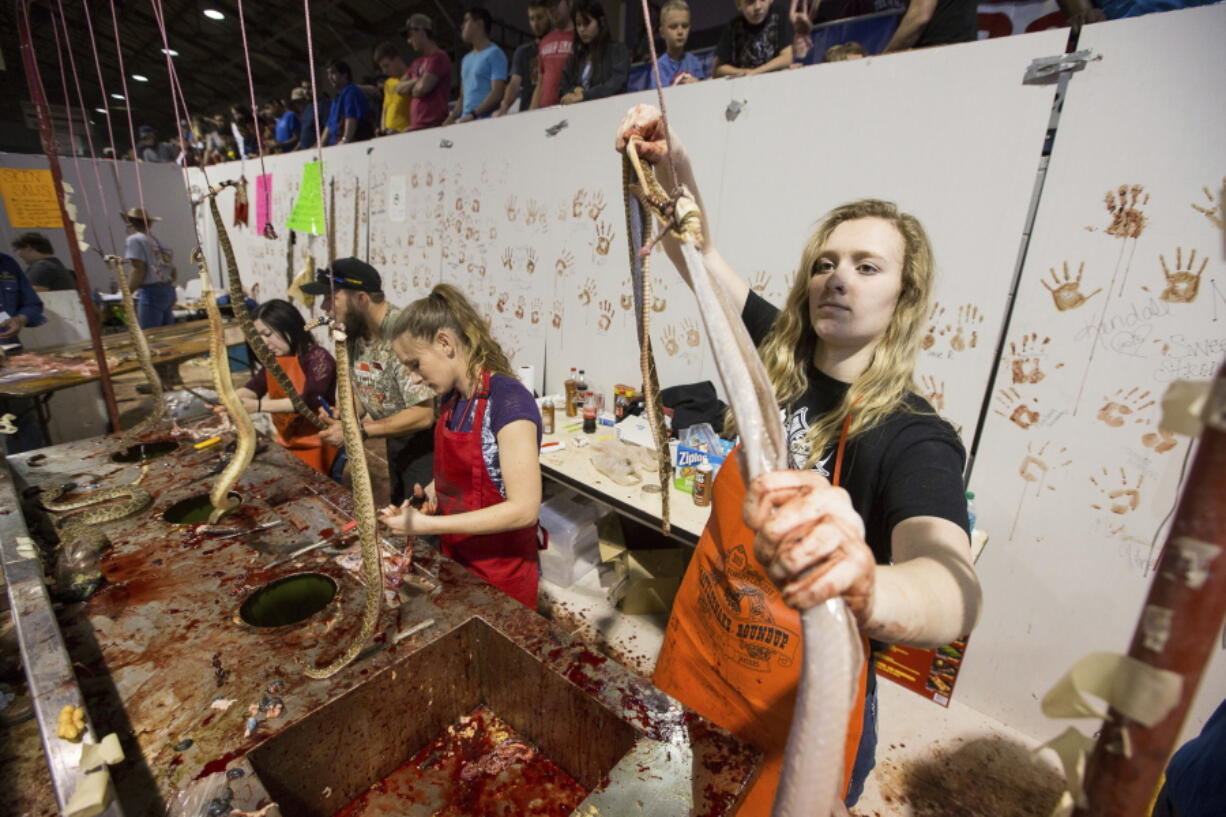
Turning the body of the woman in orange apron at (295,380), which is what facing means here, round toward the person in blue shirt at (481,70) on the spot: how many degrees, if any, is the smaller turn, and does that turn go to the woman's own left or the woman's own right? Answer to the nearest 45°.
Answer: approximately 180°

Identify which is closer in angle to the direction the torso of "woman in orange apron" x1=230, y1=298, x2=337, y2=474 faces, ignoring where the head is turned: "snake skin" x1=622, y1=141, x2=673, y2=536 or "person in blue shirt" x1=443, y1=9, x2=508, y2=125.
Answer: the snake skin

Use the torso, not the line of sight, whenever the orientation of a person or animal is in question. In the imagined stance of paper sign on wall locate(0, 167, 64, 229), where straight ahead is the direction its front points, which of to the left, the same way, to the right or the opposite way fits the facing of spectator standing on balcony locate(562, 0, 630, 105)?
to the right

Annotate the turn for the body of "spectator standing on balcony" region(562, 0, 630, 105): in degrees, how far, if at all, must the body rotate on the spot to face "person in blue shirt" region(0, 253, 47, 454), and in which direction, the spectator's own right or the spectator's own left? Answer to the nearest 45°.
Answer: approximately 45° to the spectator's own right

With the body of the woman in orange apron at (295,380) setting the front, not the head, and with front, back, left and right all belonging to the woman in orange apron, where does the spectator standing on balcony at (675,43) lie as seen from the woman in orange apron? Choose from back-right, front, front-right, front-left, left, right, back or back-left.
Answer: back-left

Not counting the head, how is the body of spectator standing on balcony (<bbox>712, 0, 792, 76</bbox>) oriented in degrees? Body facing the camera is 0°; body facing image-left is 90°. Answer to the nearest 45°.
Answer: approximately 0°

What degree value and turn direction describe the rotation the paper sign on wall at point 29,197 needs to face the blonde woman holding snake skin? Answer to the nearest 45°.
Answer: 0° — it already faces them
